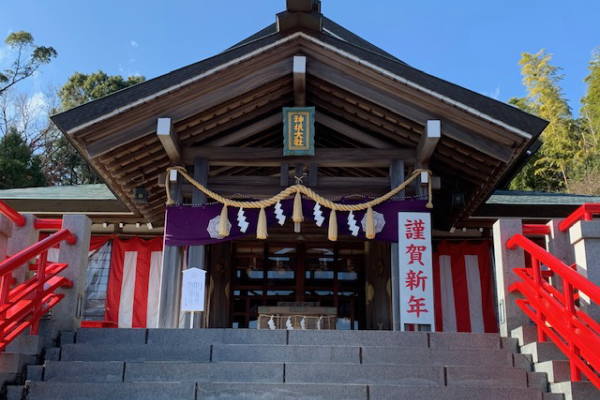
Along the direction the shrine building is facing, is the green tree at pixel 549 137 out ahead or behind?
behind

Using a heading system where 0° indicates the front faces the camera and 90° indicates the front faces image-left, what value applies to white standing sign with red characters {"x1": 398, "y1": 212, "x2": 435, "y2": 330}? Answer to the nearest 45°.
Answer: approximately 0°

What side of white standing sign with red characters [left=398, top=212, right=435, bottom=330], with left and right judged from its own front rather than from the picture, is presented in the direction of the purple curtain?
right

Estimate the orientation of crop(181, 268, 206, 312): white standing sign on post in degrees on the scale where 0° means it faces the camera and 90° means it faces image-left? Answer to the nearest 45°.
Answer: approximately 0°

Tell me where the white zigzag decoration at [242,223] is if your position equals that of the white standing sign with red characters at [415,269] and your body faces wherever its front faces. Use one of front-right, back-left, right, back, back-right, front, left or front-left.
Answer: right

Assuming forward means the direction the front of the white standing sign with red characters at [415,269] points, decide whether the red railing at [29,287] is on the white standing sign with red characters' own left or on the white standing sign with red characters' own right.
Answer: on the white standing sign with red characters' own right

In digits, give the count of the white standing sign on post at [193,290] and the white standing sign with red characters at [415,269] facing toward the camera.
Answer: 2

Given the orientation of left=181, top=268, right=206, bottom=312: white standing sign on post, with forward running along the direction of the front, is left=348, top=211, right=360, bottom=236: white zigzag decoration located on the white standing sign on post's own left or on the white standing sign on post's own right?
on the white standing sign on post's own left
